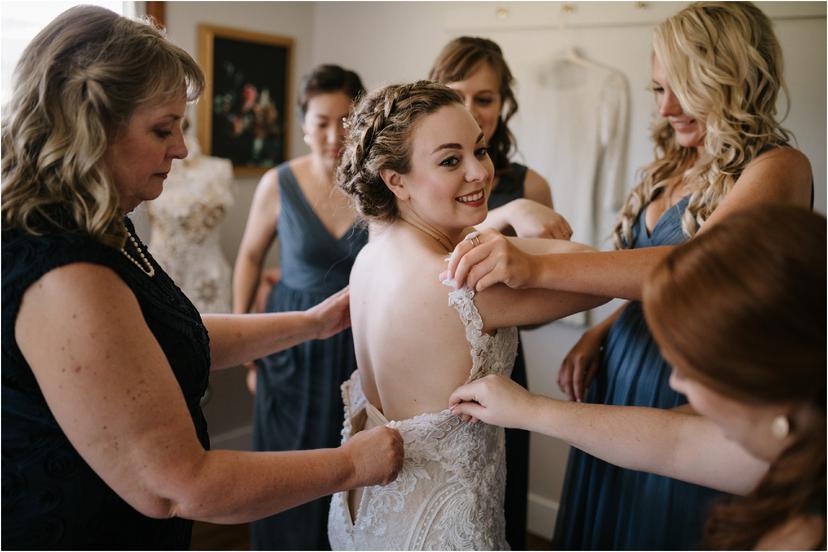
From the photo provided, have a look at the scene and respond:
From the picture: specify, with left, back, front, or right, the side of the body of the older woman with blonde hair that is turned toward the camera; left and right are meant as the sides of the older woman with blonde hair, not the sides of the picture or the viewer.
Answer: right

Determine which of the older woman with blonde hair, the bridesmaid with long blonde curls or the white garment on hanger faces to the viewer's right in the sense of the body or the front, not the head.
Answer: the older woman with blonde hair

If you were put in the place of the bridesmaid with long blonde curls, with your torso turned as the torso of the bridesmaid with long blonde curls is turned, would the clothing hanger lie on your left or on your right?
on your right

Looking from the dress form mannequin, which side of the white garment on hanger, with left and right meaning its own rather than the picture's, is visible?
right

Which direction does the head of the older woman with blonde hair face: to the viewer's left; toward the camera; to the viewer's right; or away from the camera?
to the viewer's right

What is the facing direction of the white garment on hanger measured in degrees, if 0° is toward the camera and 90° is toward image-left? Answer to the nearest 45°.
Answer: approximately 0°

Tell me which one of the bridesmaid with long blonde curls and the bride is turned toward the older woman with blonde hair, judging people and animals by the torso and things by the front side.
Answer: the bridesmaid with long blonde curls

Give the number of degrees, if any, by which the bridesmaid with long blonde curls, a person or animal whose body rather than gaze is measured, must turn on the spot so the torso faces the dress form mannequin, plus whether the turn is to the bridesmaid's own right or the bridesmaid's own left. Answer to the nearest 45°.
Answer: approximately 90° to the bridesmaid's own right

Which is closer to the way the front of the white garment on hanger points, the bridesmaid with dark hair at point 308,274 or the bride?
the bride

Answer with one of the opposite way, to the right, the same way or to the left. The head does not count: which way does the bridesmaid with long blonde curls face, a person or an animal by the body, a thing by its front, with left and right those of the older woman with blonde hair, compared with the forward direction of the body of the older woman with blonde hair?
the opposite way
